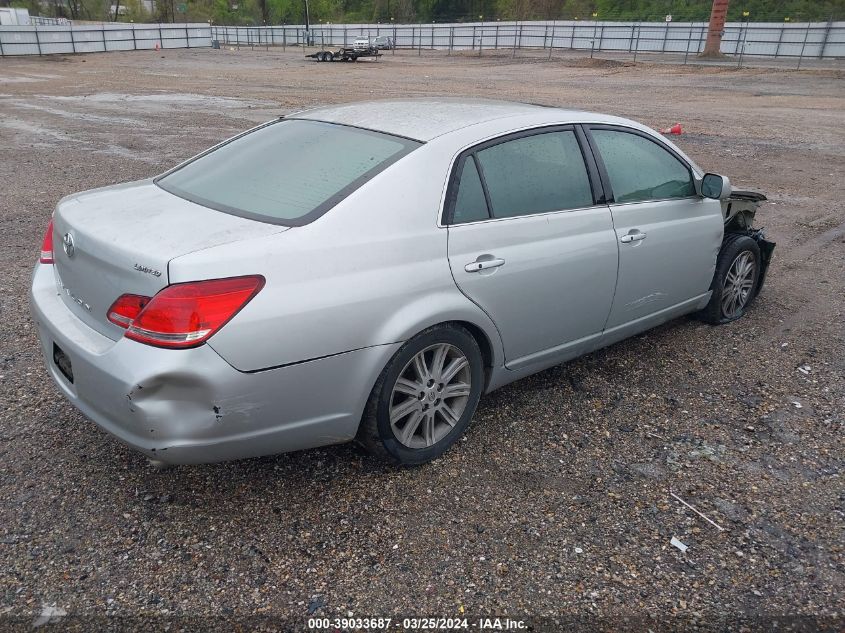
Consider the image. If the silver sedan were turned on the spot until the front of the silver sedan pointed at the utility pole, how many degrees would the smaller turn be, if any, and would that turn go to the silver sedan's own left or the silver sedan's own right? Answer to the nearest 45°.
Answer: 0° — it already faces it

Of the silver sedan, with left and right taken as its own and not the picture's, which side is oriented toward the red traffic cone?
front

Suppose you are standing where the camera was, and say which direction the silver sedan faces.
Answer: facing away from the viewer and to the right of the viewer
